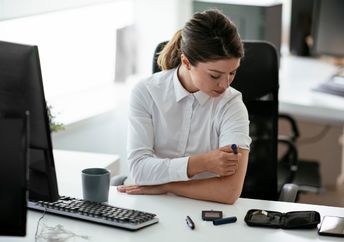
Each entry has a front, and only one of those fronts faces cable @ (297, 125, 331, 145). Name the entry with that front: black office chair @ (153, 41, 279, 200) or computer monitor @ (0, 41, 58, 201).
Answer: the computer monitor

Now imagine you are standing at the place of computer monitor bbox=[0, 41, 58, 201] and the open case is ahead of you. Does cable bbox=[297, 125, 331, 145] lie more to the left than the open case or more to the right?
left

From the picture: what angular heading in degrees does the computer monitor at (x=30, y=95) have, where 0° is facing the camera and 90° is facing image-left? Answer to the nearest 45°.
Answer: approximately 225°

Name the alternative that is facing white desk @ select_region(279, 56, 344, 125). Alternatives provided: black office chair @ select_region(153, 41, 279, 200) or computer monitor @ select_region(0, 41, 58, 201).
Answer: the computer monitor

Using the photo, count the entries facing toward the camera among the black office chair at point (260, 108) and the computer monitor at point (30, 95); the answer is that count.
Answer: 1

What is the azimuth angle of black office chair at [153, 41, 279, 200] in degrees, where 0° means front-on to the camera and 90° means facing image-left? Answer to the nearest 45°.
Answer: approximately 0°

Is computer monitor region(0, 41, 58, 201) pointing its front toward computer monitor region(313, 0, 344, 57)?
yes
